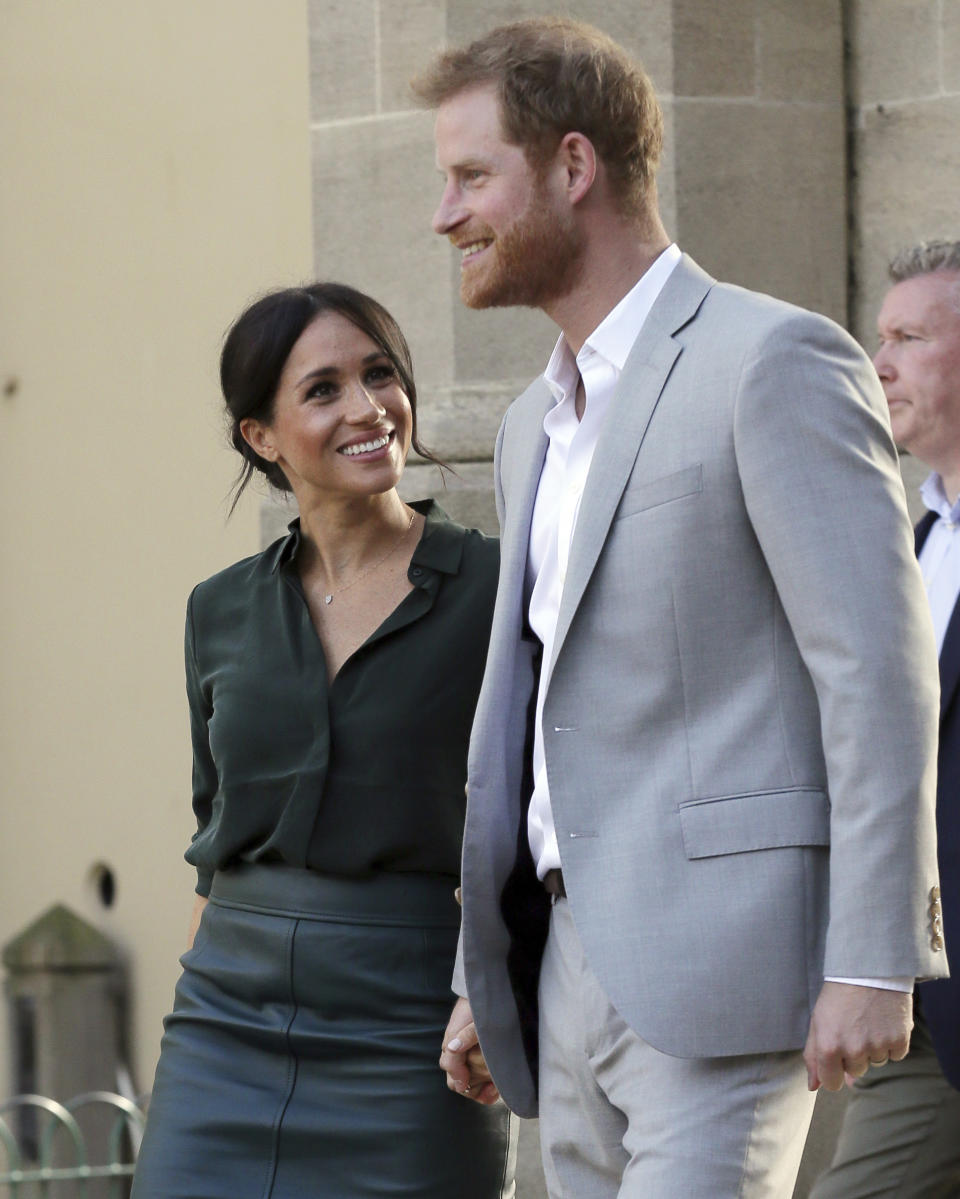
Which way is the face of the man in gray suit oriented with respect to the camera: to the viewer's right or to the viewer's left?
to the viewer's left

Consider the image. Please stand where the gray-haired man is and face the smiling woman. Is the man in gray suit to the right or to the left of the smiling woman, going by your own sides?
left

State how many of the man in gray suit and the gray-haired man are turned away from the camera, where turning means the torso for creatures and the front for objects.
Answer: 0

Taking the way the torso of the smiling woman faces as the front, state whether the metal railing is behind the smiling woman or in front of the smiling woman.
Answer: behind

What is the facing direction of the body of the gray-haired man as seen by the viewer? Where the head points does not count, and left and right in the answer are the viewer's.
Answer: facing the viewer and to the left of the viewer

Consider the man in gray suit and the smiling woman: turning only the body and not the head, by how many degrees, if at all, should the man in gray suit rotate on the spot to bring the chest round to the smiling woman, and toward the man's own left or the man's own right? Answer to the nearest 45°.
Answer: approximately 90° to the man's own right

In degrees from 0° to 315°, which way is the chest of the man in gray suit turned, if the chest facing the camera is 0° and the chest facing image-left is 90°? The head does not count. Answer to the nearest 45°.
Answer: approximately 45°

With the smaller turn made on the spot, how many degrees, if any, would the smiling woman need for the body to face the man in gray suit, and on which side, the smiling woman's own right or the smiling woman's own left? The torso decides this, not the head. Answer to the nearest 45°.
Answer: approximately 45° to the smiling woman's own left

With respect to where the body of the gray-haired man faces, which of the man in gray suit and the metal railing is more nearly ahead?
the man in gray suit

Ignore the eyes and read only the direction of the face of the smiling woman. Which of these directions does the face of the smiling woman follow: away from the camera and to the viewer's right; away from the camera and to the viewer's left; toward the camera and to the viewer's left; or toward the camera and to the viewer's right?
toward the camera and to the viewer's right

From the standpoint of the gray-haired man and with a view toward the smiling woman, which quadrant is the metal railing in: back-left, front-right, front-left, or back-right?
front-right

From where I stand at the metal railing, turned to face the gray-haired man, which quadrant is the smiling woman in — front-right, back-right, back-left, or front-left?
front-right

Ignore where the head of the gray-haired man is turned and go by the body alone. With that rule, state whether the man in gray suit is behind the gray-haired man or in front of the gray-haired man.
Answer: in front

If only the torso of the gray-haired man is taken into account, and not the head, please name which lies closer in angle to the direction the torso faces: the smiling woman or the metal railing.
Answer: the smiling woman

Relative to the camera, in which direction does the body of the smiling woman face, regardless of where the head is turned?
toward the camera

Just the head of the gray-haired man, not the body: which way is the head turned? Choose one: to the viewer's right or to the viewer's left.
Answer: to the viewer's left

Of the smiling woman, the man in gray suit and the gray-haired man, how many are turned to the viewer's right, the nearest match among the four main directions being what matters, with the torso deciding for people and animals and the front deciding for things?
0

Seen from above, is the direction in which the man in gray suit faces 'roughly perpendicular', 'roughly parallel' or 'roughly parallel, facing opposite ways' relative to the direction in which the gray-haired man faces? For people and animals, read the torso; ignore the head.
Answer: roughly parallel

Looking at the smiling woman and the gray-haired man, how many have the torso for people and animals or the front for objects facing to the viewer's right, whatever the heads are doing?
0
